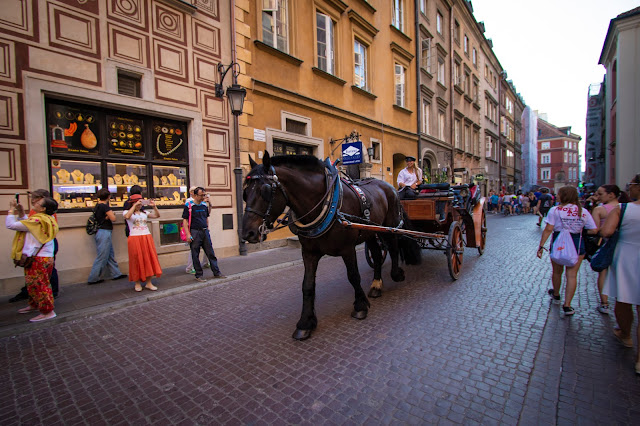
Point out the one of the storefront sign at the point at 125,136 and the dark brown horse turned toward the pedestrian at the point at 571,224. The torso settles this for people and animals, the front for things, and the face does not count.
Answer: the storefront sign

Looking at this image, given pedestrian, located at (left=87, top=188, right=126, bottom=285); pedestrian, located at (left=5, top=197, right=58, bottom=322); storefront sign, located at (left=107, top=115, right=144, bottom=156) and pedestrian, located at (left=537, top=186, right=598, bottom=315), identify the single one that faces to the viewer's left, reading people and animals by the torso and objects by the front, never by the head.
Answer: pedestrian, located at (left=5, top=197, right=58, bottom=322)

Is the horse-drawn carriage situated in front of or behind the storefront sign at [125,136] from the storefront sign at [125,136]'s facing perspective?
in front

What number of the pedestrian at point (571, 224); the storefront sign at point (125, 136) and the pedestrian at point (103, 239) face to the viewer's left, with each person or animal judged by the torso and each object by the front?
0

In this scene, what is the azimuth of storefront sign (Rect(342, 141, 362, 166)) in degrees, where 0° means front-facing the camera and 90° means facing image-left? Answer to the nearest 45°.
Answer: approximately 45°

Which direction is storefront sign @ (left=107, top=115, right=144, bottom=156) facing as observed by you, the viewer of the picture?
facing the viewer and to the right of the viewer

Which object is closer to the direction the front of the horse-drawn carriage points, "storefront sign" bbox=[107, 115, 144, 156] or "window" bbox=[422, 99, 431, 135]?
the storefront sign

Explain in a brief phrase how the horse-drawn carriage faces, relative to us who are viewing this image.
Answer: facing the viewer and to the left of the viewer

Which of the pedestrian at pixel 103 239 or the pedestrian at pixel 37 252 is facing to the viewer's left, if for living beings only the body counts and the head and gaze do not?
the pedestrian at pixel 37 252

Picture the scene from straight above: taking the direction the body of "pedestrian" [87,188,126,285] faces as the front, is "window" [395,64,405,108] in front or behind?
in front

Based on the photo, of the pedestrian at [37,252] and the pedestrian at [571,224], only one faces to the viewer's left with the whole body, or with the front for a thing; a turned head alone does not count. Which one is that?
the pedestrian at [37,252]
